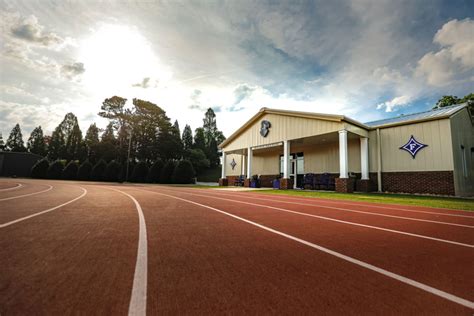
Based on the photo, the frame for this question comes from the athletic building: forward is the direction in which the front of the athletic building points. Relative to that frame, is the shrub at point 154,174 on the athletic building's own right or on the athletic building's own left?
on the athletic building's own right

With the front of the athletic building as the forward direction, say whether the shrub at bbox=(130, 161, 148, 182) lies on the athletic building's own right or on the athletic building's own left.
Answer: on the athletic building's own right

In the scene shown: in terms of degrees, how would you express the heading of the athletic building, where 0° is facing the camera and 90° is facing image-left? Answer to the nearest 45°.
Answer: approximately 45°

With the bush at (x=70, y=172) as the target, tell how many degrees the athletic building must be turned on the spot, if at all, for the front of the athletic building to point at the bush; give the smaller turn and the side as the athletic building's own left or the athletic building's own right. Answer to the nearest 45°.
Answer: approximately 45° to the athletic building's own right

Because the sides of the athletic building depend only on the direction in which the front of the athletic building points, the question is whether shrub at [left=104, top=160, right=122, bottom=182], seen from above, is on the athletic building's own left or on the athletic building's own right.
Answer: on the athletic building's own right

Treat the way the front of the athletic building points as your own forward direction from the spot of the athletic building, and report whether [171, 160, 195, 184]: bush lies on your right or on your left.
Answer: on your right

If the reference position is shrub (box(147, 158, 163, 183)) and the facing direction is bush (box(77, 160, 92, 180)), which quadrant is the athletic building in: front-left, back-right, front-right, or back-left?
back-left
